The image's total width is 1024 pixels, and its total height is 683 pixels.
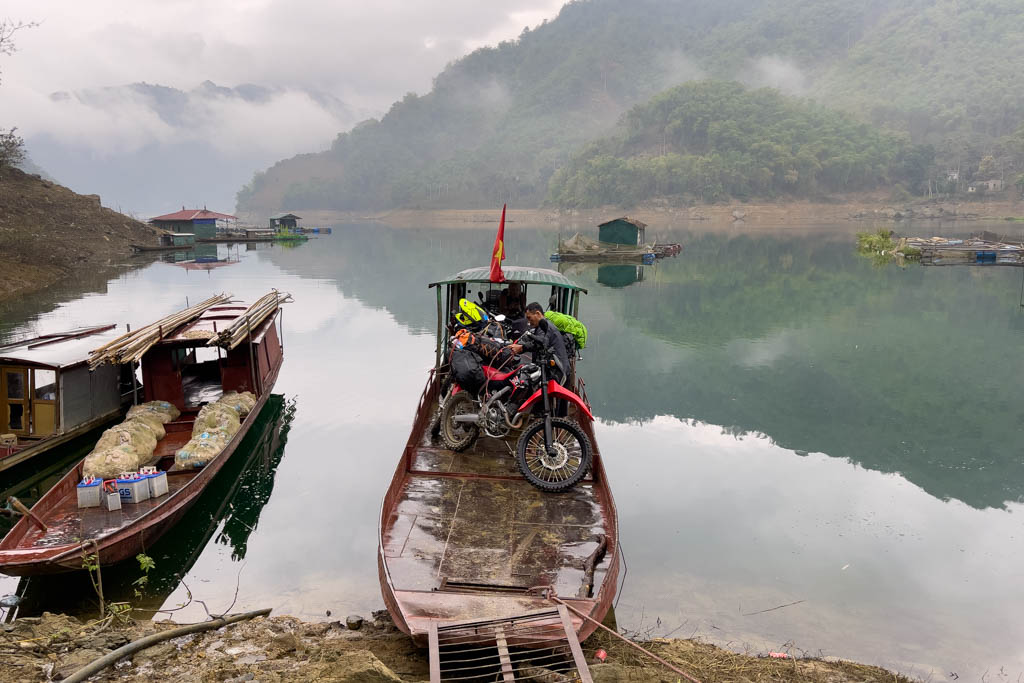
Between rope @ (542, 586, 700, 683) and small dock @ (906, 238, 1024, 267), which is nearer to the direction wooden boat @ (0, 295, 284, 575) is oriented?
the rope

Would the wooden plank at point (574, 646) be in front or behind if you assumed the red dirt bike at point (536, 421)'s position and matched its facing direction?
in front

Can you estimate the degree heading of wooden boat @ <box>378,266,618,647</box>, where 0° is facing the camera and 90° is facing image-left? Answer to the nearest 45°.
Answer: approximately 0°

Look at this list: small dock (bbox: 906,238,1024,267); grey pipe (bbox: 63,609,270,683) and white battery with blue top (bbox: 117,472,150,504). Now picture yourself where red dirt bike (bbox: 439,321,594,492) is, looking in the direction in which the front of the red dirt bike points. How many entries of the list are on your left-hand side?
1

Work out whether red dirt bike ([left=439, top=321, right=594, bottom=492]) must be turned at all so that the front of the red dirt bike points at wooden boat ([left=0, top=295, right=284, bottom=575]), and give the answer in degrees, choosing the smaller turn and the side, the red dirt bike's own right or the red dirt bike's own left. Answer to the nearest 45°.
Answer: approximately 135° to the red dirt bike's own right

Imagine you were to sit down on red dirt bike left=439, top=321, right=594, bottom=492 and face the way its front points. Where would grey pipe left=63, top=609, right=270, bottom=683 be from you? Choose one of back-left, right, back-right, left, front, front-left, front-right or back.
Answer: right

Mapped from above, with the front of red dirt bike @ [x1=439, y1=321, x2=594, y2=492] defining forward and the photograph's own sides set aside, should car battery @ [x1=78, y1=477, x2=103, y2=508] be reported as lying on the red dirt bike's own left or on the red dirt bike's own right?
on the red dirt bike's own right

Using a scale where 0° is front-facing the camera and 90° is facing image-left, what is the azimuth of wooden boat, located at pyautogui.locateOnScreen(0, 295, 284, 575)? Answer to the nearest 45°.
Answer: approximately 45°

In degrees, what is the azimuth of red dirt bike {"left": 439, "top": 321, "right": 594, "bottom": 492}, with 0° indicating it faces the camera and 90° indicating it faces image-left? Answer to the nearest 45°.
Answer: approximately 315°

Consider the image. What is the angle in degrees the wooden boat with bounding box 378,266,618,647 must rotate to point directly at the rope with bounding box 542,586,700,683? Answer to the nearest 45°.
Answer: approximately 45° to its left

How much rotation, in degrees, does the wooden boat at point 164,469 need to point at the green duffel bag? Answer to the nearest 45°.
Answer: approximately 135° to its left

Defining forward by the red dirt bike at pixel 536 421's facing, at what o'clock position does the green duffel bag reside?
The green duffel bag is roughly at 8 o'clock from the red dirt bike.

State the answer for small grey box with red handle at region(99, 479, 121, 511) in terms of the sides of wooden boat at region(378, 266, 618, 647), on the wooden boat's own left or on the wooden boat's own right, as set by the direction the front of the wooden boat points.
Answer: on the wooden boat's own right

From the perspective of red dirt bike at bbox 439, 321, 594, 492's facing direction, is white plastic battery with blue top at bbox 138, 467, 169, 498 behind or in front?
behind

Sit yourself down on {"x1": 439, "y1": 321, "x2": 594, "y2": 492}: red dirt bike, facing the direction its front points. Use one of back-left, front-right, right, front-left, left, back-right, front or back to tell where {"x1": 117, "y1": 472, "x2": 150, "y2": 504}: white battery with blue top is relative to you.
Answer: back-right

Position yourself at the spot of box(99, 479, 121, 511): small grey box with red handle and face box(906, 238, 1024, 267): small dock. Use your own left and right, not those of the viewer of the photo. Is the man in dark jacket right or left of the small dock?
right
